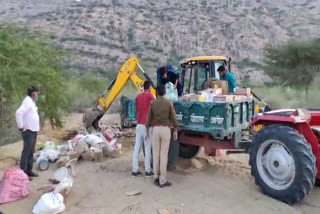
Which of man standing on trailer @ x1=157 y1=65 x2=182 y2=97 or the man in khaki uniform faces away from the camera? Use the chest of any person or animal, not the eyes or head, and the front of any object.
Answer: the man in khaki uniform

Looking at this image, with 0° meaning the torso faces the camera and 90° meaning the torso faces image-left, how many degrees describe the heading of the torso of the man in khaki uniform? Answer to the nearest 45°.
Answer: approximately 180°

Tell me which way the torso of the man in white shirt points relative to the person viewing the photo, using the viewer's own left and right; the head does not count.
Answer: facing to the right of the viewer

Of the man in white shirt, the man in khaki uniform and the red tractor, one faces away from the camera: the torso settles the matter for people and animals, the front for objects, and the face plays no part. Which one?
the man in khaki uniform
